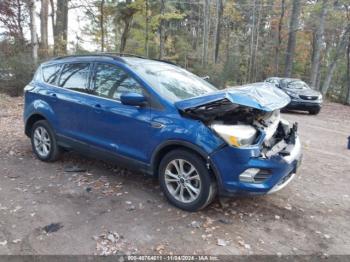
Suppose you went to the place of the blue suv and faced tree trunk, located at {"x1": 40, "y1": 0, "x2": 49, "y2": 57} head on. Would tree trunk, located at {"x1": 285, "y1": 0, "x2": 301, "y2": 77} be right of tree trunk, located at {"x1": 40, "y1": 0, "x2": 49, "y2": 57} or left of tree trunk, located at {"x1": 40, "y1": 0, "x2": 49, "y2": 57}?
right

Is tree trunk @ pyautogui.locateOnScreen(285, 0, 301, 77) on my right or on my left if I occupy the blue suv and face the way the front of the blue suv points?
on my left

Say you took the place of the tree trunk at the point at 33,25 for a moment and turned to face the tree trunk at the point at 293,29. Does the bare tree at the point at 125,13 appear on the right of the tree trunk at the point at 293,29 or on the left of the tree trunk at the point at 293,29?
left

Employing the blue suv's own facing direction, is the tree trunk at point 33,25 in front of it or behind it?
behind

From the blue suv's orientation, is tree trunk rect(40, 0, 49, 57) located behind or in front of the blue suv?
behind

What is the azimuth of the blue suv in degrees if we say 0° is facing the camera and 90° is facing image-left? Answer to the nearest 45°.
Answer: approximately 315°

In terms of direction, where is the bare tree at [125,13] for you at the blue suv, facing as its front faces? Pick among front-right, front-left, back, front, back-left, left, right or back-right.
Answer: back-left

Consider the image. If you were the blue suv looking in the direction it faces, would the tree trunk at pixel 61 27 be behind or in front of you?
behind

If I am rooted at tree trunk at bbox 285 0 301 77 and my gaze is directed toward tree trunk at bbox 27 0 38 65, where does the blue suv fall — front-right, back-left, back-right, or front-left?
front-left
